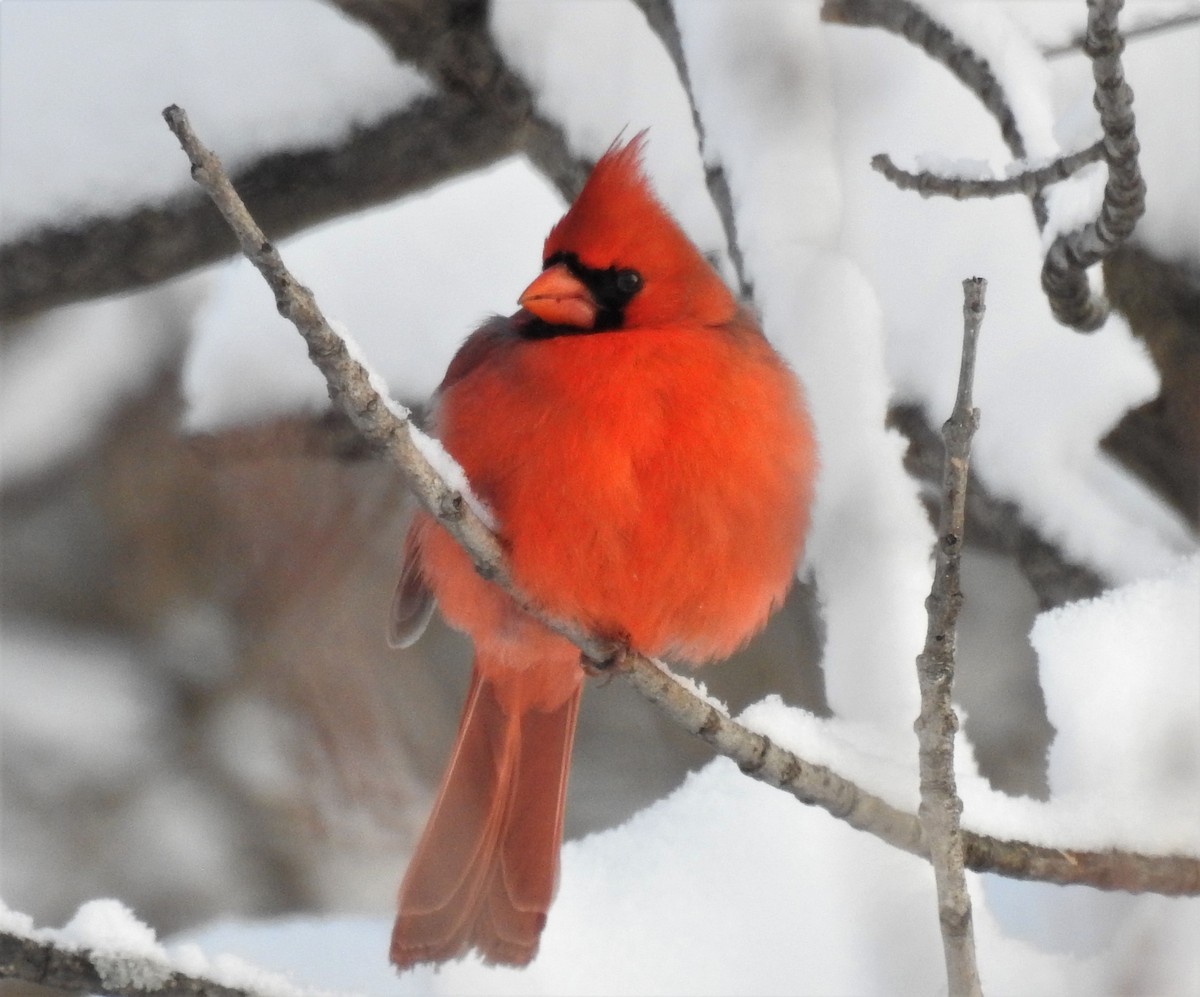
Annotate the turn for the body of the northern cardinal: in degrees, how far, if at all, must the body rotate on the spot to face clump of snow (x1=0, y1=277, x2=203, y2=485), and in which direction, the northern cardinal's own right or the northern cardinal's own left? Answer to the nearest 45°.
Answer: approximately 135° to the northern cardinal's own right

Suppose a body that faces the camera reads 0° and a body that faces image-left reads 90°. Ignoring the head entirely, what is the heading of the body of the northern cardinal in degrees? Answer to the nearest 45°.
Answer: approximately 0°

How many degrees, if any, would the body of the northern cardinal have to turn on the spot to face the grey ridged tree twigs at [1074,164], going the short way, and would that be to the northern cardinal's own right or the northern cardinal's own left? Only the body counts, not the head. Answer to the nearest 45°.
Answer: approximately 45° to the northern cardinal's own left
